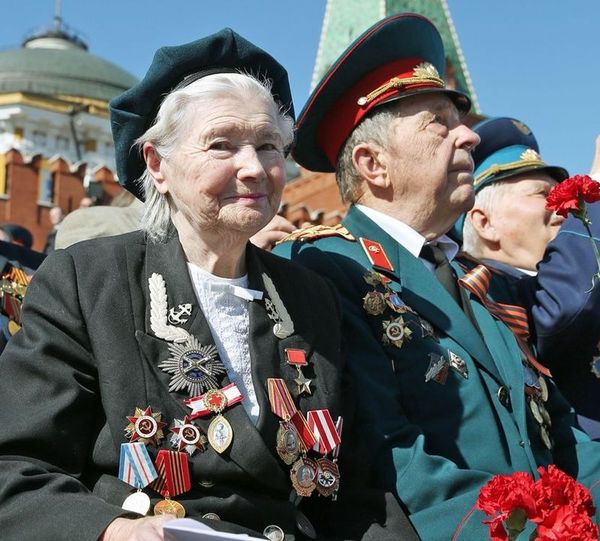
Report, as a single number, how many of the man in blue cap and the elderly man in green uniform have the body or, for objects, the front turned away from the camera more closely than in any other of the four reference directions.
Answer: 0

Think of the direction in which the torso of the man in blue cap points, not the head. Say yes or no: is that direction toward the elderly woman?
no

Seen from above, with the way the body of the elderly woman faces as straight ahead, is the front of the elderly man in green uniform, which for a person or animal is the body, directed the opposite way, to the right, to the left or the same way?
the same way

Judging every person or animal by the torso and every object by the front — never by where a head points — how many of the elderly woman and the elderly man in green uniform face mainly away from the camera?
0

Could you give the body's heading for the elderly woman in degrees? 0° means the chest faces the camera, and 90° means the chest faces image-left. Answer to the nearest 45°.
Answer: approximately 315°

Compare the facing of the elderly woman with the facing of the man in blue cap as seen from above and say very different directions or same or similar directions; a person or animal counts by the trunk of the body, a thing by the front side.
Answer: same or similar directions

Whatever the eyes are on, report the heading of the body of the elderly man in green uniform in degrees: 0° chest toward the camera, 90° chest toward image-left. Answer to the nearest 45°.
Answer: approximately 315°

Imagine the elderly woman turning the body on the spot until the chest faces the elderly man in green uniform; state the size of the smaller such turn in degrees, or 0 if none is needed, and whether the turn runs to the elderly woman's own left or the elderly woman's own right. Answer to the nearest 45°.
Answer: approximately 90° to the elderly woman's own left

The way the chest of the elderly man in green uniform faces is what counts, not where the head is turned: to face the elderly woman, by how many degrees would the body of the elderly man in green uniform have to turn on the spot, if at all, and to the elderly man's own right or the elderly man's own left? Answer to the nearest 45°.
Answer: approximately 90° to the elderly man's own right

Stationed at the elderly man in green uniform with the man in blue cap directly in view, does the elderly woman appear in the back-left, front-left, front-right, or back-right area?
back-left

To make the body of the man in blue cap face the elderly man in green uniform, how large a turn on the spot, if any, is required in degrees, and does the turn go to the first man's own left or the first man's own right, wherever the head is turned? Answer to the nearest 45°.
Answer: approximately 90° to the first man's own right

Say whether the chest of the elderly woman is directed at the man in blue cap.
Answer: no
